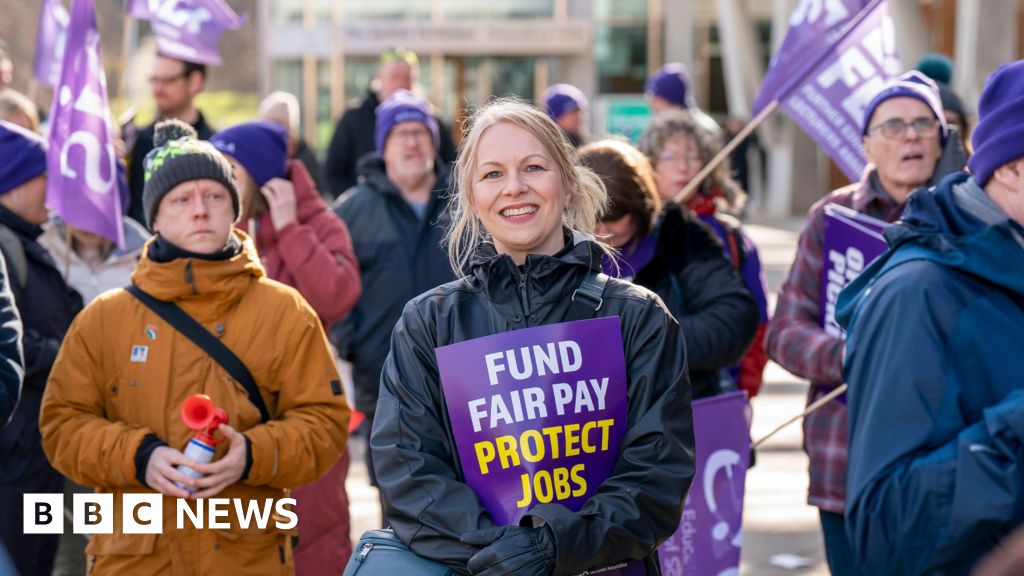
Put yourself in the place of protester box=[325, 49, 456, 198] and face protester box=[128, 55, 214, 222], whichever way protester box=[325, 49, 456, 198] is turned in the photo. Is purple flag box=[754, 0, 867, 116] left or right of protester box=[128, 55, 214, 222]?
left

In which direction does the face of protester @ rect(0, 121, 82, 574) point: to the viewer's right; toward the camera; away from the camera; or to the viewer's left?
to the viewer's right

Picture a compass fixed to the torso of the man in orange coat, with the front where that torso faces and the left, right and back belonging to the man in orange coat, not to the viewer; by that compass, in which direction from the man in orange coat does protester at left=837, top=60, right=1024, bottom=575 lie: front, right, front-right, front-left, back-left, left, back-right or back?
front-left

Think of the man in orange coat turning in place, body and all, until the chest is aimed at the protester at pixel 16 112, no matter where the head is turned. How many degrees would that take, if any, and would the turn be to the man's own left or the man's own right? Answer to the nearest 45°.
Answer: approximately 180°

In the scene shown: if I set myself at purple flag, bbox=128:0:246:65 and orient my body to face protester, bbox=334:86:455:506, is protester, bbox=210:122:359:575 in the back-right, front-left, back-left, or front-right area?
front-right

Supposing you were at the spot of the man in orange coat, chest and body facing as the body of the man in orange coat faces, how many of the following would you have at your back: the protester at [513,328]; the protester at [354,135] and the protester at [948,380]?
1

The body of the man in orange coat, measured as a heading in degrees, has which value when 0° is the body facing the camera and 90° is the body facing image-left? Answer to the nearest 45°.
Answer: approximately 0°

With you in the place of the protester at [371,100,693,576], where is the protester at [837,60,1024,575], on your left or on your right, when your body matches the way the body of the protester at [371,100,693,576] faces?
on your left

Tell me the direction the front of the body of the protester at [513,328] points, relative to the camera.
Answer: toward the camera

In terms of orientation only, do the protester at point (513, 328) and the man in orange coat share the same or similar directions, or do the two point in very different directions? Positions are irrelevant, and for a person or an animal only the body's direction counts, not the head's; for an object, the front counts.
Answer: same or similar directions

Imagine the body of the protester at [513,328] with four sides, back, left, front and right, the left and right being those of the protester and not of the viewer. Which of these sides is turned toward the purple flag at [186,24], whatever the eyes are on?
back

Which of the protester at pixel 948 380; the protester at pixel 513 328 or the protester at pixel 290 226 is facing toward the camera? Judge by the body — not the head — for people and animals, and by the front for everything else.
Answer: the protester at pixel 513 328
